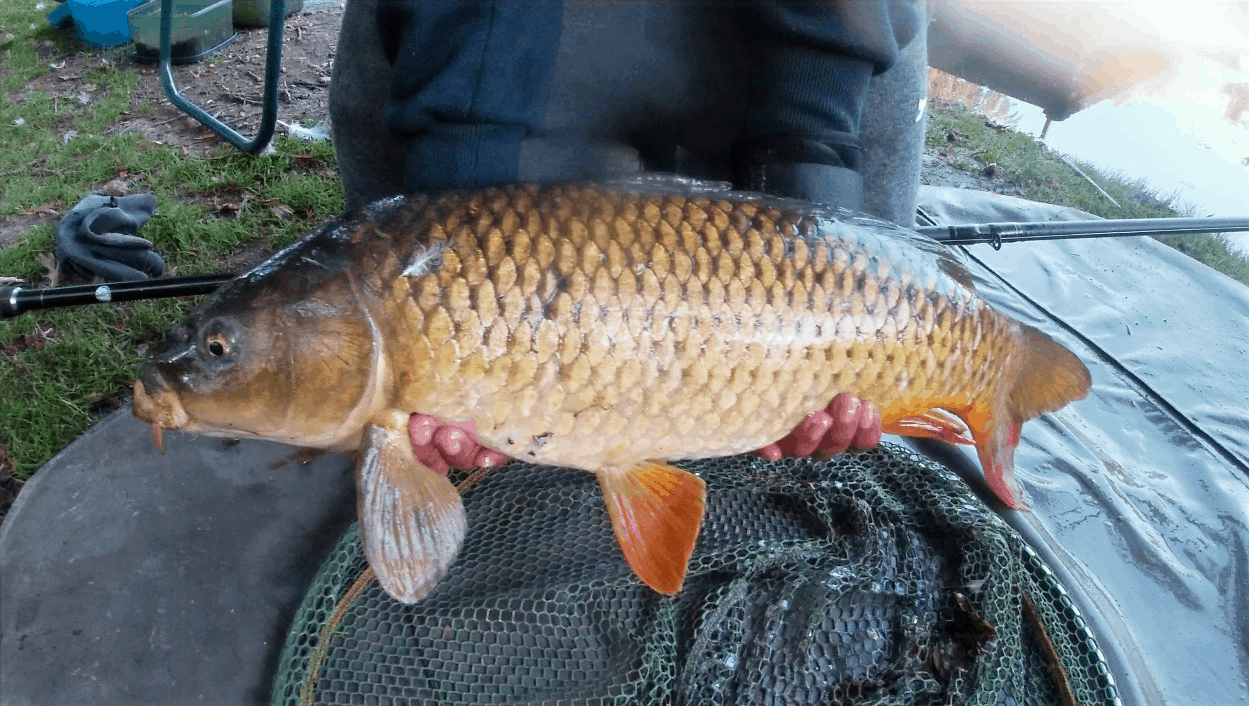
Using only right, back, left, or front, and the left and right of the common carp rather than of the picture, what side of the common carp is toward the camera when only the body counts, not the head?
left

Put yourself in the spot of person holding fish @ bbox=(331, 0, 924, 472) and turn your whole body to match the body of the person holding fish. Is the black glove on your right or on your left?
on your right

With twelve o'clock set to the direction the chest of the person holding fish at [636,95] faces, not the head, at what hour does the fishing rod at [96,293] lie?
The fishing rod is roughly at 3 o'clock from the person holding fish.

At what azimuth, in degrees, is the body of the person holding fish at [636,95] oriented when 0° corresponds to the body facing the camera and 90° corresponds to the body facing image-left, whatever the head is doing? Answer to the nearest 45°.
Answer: approximately 0°
